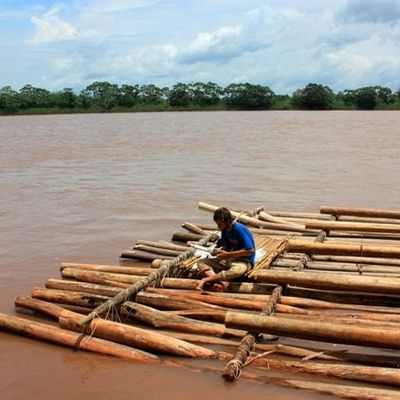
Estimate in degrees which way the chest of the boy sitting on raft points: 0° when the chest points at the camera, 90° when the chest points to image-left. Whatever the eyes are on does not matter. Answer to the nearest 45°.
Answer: approximately 45°
